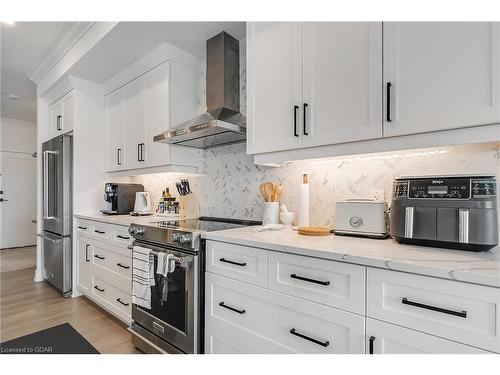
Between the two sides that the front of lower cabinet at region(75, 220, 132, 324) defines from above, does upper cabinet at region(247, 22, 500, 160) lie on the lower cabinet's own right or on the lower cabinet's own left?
on the lower cabinet's own left

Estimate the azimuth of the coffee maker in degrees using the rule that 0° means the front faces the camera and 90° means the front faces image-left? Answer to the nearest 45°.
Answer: approximately 45°

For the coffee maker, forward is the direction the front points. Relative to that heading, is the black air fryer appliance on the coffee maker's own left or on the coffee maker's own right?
on the coffee maker's own left

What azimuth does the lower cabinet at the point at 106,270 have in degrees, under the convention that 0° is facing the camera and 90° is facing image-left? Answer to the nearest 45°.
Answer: approximately 45°

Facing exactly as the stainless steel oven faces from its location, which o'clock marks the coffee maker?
The coffee maker is roughly at 4 o'clock from the stainless steel oven.

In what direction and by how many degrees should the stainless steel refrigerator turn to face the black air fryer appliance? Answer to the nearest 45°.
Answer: approximately 45° to its left

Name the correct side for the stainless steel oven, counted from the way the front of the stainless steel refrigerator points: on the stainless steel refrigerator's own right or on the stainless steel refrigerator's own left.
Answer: on the stainless steel refrigerator's own left
